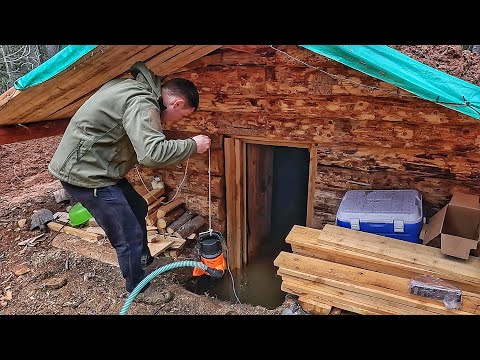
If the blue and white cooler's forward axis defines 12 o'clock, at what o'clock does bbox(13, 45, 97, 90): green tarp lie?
The green tarp is roughly at 2 o'clock from the blue and white cooler.

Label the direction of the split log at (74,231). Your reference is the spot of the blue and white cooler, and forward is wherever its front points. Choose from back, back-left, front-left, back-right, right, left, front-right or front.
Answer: right

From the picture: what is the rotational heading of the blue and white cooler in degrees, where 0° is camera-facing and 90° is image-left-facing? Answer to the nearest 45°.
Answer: approximately 0°

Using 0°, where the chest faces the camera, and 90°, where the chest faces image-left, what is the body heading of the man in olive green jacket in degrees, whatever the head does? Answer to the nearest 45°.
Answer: approximately 270°

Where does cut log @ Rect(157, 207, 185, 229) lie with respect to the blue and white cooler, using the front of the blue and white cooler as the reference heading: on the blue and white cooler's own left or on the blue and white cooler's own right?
on the blue and white cooler's own right

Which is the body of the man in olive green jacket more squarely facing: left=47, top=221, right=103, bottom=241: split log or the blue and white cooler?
the blue and white cooler

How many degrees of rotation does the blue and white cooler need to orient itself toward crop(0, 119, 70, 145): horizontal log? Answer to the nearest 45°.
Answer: approximately 90° to its right

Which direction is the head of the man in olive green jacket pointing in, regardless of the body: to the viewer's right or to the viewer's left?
to the viewer's right
